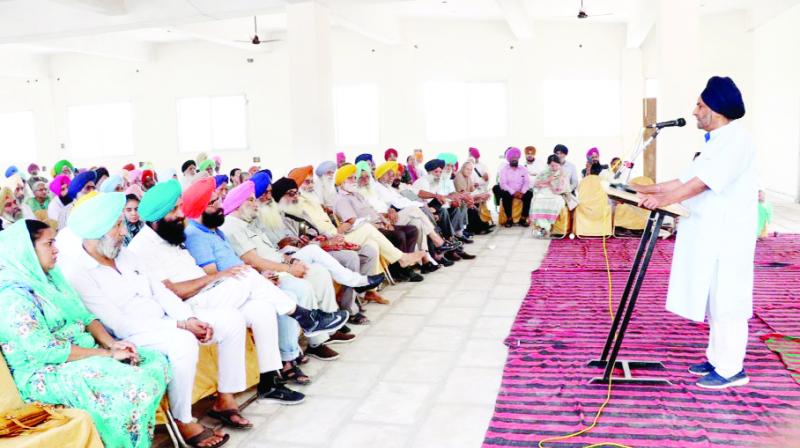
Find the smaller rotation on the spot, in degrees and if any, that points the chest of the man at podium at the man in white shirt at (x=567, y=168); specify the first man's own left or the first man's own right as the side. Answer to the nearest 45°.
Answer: approximately 90° to the first man's own right

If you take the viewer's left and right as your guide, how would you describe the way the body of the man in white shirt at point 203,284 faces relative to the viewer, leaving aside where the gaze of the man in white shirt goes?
facing to the right of the viewer

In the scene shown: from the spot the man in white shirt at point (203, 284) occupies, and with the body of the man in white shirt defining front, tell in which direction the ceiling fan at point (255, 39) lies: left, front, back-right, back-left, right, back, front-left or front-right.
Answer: left

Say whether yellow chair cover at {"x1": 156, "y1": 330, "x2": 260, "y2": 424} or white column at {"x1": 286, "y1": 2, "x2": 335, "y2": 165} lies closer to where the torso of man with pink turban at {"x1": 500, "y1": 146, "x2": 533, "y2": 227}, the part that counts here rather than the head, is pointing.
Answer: the yellow chair cover

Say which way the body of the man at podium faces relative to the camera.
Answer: to the viewer's left

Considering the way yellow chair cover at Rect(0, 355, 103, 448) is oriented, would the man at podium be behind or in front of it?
in front

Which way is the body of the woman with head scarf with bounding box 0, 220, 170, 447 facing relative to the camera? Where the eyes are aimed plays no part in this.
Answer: to the viewer's right

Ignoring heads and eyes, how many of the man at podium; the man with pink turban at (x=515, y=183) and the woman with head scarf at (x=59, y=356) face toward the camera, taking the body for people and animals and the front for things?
1

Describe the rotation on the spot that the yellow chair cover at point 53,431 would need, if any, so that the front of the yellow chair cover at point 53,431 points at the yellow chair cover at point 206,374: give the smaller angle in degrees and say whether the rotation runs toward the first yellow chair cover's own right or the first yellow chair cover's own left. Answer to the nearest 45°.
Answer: approximately 90° to the first yellow chair cover's own left

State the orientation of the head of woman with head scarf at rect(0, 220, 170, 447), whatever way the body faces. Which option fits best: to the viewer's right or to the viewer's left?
to the viewer's right

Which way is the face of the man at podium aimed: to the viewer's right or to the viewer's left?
to the viewer's left

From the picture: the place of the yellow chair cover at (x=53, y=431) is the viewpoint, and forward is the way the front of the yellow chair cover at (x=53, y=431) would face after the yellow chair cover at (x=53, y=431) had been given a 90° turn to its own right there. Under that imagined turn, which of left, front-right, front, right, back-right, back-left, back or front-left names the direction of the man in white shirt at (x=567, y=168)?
back

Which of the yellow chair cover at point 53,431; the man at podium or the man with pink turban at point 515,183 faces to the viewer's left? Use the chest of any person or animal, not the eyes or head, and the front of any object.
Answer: the man at podium
